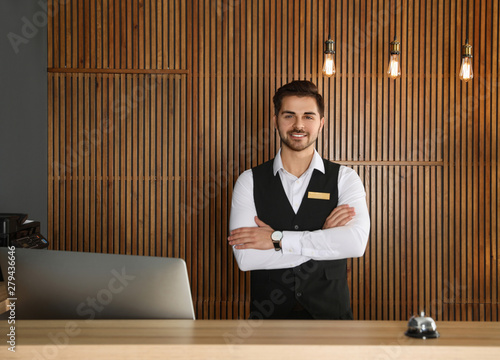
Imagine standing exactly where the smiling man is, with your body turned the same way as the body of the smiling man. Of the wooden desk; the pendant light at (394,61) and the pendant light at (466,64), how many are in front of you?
1

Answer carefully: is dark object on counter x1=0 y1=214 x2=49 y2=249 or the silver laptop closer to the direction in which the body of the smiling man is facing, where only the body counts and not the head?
the silver laptop

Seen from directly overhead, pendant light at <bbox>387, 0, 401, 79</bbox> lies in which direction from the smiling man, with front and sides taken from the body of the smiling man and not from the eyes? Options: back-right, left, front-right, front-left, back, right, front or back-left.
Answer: back-left

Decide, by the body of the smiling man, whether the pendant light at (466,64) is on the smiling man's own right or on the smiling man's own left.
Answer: on the smiling man's own left

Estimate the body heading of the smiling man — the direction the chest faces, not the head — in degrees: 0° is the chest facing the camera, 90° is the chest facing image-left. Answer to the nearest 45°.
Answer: approximately 0°

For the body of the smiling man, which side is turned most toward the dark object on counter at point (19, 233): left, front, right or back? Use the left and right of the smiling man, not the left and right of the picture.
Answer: right

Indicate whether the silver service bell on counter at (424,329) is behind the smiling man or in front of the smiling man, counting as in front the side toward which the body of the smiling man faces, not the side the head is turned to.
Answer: in front

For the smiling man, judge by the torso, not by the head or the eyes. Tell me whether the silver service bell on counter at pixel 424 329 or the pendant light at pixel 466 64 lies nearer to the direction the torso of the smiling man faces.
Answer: the silver service bell on counter

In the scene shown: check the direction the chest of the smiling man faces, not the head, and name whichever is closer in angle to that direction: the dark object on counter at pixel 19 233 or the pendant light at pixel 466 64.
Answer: the dark object on counter

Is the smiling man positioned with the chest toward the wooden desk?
yes
